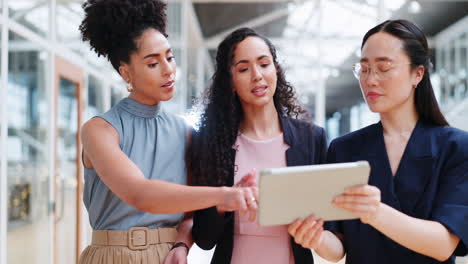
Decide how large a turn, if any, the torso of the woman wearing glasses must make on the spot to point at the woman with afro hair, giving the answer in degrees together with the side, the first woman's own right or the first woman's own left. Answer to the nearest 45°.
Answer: approximately 45° to the first woman's own right

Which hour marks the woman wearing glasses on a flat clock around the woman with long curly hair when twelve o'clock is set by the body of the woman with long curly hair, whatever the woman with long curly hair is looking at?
The woman wearing glasses is roughly at 10 o'clock from the woman with long curly hair.

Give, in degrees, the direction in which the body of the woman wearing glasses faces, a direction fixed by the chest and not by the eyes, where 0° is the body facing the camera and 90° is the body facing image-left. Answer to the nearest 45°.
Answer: approximately 45°

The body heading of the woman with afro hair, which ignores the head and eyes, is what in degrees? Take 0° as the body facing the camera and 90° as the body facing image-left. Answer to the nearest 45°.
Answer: approximately 315°

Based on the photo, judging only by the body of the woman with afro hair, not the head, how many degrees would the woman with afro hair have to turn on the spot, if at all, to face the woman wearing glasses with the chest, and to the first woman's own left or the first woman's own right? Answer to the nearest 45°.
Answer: approximately 45° to the first woman's own left

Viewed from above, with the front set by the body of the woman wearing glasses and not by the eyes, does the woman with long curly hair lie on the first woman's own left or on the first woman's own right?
on the first woman's own right
